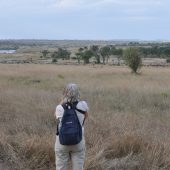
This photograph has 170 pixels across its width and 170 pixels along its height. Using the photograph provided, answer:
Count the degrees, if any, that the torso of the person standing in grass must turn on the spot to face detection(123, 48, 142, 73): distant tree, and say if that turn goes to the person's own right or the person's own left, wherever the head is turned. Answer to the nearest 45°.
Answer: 0° — they already face it

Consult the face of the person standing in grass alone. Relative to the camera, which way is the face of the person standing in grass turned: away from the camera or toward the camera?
away from the camera

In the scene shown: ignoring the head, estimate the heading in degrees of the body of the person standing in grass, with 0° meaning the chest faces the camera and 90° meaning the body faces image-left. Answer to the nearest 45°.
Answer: approximately 180°
